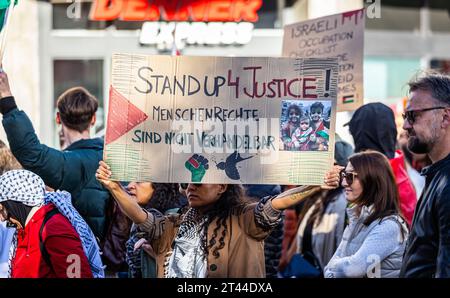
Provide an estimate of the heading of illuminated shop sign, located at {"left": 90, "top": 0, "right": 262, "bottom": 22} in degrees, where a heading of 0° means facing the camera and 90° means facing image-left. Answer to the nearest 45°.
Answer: approximately 0°

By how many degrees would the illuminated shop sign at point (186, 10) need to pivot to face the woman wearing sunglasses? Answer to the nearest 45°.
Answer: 0° — it already faces them

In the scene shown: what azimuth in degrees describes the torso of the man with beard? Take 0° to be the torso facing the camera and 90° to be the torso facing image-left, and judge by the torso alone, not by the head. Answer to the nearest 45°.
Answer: approximately 90°

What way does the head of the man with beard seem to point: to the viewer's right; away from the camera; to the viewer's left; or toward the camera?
to the viewer's left
